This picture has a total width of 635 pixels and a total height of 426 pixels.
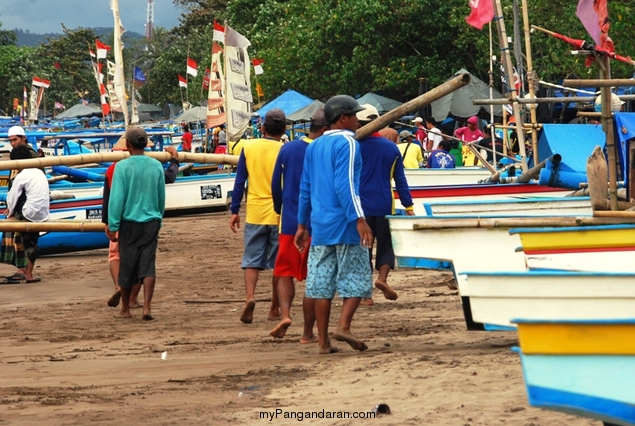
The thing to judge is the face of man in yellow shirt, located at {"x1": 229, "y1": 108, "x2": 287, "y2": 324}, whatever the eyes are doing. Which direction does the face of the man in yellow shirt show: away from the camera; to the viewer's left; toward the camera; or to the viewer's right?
away from the camera

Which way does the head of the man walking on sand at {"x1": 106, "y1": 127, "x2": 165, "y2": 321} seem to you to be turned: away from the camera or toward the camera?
away from the camera

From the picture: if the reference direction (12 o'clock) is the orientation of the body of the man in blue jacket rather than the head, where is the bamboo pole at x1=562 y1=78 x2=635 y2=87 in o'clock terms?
The bamboo pole is roughly at 2 o'clock from the man in blue jacket.

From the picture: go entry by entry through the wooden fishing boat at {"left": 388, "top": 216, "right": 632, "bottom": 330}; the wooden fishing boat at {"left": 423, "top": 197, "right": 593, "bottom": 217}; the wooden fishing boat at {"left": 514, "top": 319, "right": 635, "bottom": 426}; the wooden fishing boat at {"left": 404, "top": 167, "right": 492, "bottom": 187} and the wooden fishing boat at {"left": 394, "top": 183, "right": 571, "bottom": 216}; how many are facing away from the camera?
0

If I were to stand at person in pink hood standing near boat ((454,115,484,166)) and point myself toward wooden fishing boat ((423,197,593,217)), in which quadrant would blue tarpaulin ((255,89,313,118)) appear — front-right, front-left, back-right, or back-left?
back-right

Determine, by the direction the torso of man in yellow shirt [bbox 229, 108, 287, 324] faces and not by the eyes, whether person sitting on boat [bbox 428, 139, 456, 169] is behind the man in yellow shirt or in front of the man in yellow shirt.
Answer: in front

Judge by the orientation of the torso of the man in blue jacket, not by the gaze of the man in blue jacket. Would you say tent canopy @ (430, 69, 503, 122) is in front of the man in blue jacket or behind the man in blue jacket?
in front

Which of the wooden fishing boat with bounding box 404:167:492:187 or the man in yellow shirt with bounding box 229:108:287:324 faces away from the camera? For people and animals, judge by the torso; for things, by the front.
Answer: the man in yellow shirt
